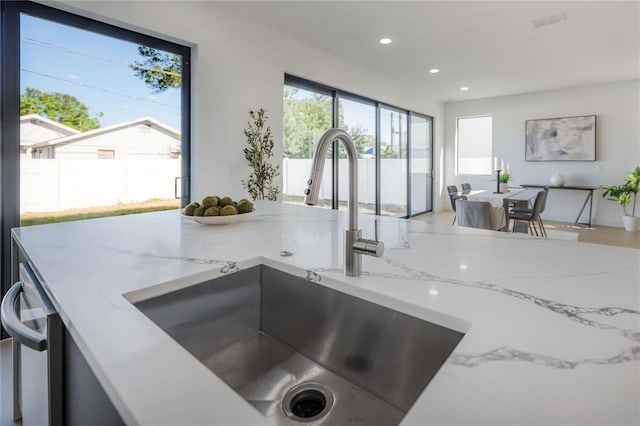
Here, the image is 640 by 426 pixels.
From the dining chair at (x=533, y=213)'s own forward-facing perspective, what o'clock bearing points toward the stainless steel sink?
The stainless steel sink is roughly at 9 o'clock from the dining chair.

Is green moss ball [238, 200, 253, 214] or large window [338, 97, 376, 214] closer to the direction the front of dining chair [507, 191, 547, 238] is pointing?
the large window

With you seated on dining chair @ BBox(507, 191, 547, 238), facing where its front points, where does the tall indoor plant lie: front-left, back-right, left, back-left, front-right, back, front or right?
front-left

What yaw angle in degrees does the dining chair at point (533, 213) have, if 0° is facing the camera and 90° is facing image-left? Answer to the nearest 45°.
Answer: approximately 90°

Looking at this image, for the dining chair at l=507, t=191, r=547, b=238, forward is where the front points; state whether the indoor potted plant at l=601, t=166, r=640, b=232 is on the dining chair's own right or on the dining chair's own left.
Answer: on the dining chair's own right

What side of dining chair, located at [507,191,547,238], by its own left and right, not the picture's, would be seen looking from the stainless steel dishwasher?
left

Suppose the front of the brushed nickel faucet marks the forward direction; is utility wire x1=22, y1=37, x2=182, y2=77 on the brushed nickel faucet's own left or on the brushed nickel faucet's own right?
on the brushed nickel faucet's own right
